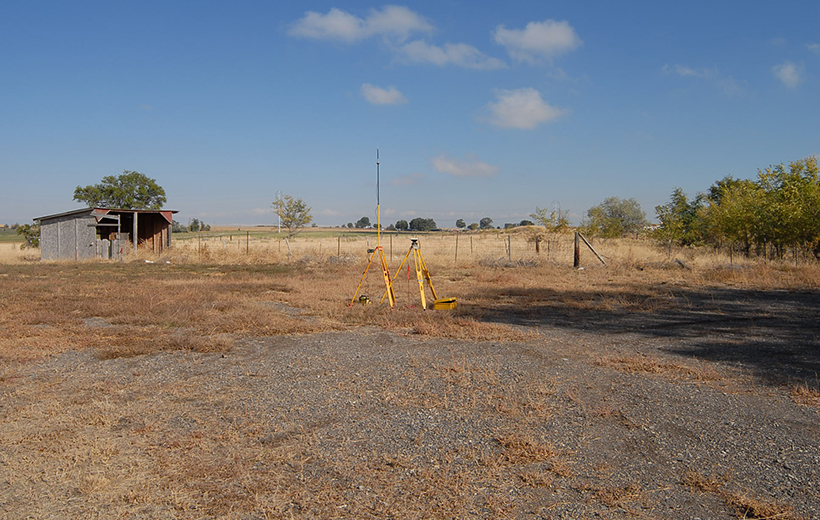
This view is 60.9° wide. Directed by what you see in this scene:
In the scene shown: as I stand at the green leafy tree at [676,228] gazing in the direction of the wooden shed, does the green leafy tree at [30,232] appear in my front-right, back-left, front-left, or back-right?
front-right

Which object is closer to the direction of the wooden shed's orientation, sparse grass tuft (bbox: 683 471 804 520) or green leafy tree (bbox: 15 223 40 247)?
the sparse grass tuft

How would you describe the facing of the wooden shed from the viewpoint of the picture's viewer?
facing the viewer and to the right of the viewer

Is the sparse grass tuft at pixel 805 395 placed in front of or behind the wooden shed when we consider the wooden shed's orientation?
in front

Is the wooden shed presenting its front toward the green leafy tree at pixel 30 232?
no

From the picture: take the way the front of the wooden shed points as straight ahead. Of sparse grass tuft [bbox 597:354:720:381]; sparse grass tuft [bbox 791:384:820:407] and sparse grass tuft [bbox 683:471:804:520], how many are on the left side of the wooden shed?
0

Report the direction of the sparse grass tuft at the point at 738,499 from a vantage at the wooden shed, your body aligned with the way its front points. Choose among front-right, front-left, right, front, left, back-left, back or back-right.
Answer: front-right

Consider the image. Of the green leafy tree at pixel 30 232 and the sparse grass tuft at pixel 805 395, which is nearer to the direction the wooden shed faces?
the sparse grass tuft

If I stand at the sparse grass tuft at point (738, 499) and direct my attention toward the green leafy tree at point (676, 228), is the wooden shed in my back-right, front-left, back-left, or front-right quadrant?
front-left

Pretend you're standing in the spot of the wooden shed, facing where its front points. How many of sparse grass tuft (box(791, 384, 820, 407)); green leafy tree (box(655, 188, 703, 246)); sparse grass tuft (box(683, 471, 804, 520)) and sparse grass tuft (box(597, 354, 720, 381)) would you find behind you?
0

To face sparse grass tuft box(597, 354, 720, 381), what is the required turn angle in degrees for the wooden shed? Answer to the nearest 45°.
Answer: approximately 45° to its right
